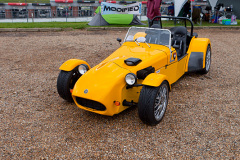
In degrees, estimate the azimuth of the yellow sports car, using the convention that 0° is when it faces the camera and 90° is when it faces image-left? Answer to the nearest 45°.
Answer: approximately 45°

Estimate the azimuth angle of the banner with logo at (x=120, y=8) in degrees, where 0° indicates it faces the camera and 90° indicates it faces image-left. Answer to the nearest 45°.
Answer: approximately 0°

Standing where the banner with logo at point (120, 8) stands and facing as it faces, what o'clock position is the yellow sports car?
The yellow sports car is roughly at 12 o'clock from the banner with logo.

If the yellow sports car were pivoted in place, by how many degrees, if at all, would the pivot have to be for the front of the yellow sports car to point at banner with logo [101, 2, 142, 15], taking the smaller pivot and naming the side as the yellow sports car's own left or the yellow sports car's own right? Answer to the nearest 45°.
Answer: approximately 135° to the yellow sports car's own right
